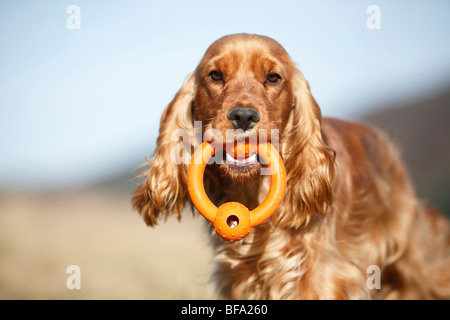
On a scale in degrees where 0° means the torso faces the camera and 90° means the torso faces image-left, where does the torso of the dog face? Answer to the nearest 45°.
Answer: approximately 45°
